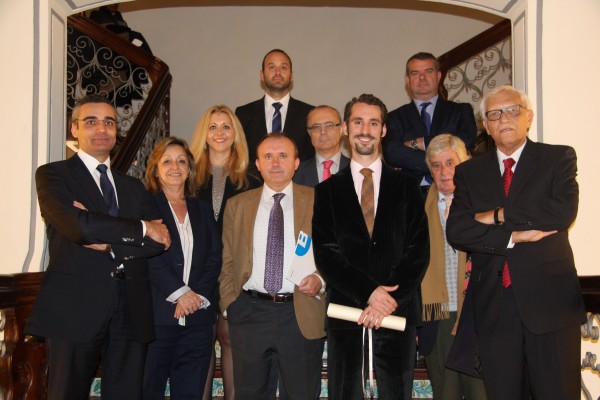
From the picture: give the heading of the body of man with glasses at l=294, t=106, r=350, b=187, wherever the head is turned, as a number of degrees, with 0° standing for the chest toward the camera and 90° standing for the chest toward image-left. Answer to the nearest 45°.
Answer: approximately 0°

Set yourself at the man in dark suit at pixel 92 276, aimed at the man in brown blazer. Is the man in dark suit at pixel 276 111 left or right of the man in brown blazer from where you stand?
left

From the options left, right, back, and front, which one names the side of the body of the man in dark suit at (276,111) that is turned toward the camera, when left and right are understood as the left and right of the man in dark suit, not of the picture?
front

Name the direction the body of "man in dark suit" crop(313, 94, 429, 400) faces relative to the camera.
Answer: toward the camera

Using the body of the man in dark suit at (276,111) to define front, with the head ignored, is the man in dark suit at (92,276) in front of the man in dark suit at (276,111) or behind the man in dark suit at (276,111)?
in front

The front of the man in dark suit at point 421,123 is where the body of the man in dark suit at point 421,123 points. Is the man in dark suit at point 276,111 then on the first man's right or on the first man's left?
on the first man's right

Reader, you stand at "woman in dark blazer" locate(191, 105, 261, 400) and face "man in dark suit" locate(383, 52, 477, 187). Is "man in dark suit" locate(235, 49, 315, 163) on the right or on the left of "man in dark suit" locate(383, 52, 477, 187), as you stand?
left

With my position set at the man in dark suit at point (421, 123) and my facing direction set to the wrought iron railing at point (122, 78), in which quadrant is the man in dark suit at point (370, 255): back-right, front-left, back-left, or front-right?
back-left

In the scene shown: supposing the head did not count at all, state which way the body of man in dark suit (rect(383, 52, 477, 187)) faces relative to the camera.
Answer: toward the camera
